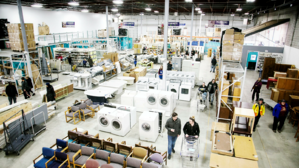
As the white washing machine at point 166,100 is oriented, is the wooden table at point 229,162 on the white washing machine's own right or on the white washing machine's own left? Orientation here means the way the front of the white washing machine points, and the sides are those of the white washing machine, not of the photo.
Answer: on the white washing machine's own left

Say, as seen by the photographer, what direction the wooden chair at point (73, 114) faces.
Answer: facing the viewer and to the left of the viewer

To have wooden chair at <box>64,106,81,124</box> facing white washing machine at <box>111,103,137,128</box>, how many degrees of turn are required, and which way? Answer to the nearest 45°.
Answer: approximately 90° to its left

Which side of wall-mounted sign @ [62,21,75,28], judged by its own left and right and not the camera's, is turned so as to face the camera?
front

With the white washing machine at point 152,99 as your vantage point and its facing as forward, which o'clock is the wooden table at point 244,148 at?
The wooden table is roughly at 11 o'clock from the white washing machine.

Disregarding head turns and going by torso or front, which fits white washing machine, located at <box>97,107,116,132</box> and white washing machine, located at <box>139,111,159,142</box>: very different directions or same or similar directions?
same or similar directions

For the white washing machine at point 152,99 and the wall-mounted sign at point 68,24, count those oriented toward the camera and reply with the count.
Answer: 2

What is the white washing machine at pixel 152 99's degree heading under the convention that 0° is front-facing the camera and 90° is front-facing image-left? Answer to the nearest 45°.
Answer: approximately 0°

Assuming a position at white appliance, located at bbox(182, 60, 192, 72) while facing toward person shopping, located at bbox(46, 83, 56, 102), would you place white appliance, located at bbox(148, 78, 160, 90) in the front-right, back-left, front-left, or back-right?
front-left

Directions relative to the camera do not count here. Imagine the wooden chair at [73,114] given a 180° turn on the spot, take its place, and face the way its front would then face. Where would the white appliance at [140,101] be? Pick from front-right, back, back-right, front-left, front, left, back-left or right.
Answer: front-right

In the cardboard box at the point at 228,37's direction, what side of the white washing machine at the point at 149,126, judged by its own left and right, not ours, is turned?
back

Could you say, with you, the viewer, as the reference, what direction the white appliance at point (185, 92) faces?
facing the viewer
